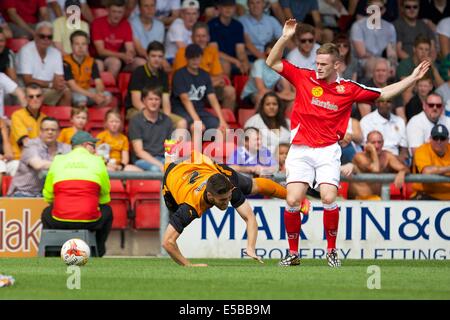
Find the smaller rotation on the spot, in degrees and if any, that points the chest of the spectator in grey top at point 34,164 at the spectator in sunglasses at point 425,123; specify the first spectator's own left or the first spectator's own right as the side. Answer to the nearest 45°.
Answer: approximately 45° to the first spectator's own left

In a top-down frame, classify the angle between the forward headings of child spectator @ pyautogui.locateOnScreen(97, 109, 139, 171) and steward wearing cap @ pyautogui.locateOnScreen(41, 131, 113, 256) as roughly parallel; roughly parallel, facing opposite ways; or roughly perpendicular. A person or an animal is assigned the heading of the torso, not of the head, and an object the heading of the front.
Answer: roughly parallel, facing opposite ways

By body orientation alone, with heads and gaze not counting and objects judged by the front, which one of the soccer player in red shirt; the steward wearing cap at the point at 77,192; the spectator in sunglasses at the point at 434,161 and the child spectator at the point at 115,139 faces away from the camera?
the steward wearing cap

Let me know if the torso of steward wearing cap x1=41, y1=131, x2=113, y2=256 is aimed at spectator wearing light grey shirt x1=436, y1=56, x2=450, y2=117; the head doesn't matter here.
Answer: no

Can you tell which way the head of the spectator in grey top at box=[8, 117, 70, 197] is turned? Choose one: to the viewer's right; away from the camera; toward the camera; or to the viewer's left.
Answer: toward the camera

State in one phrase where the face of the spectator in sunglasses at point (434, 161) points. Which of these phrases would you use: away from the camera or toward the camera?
toward the camera

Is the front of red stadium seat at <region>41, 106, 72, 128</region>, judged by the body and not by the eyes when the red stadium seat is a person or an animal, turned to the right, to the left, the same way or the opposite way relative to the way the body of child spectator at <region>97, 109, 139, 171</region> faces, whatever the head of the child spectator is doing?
the same way

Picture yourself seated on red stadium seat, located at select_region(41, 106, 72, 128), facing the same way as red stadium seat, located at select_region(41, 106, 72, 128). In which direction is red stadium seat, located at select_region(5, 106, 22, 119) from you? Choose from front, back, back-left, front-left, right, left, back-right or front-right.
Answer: right

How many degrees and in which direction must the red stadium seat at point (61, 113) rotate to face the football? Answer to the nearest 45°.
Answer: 0° — it already faces it

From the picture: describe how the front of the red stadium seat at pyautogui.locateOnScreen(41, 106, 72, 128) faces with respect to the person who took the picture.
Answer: facing the viewer

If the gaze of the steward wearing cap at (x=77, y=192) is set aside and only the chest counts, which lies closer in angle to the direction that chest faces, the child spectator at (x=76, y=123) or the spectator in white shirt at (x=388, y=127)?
the child spectator

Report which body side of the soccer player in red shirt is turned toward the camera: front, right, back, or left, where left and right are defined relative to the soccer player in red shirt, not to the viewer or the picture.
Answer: front

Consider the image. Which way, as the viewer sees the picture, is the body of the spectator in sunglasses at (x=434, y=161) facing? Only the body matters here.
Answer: toward the camera

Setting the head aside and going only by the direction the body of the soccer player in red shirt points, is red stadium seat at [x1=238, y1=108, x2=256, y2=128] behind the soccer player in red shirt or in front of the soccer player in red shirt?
behind

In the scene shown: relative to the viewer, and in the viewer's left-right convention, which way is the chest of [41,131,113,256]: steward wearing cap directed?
facing away from the viewer

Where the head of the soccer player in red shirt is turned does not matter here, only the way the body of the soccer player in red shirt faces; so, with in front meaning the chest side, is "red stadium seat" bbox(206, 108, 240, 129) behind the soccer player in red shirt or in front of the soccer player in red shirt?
behind
